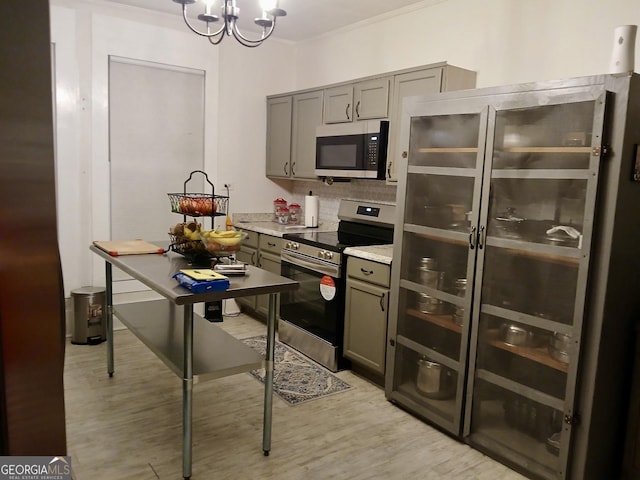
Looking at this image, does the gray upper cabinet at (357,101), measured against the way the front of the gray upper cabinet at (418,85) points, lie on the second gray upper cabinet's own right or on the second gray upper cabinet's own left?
on the second gray upper cabinet's own right

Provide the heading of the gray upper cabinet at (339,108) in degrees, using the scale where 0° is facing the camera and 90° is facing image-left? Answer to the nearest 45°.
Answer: approximately 45°

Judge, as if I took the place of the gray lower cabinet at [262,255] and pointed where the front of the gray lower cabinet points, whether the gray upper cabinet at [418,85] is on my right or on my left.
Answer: on my left

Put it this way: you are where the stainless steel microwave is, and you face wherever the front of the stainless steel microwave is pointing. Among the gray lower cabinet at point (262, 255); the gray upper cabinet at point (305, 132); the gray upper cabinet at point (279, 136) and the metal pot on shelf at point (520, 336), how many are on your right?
3

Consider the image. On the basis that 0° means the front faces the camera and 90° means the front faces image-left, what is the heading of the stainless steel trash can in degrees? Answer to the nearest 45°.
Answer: approximately 315°

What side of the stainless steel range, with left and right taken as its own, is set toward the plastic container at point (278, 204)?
right

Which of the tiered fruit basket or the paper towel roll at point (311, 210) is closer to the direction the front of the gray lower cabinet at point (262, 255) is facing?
the tiered fruit basket

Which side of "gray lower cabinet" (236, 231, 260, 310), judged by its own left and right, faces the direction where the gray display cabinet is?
left

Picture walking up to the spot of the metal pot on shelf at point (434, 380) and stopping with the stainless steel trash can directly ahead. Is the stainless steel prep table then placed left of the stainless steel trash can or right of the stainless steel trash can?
left

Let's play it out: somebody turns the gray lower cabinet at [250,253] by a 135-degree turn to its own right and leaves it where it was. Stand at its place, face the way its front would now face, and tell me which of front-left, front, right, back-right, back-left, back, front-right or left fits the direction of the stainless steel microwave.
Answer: back-right

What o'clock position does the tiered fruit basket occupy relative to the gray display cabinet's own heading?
The tiered fruit basket is roughly at 1 o'clock from the gray display cabinet.

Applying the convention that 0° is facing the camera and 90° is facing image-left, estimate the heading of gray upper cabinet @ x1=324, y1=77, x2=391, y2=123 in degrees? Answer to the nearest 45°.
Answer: approximately 45°
